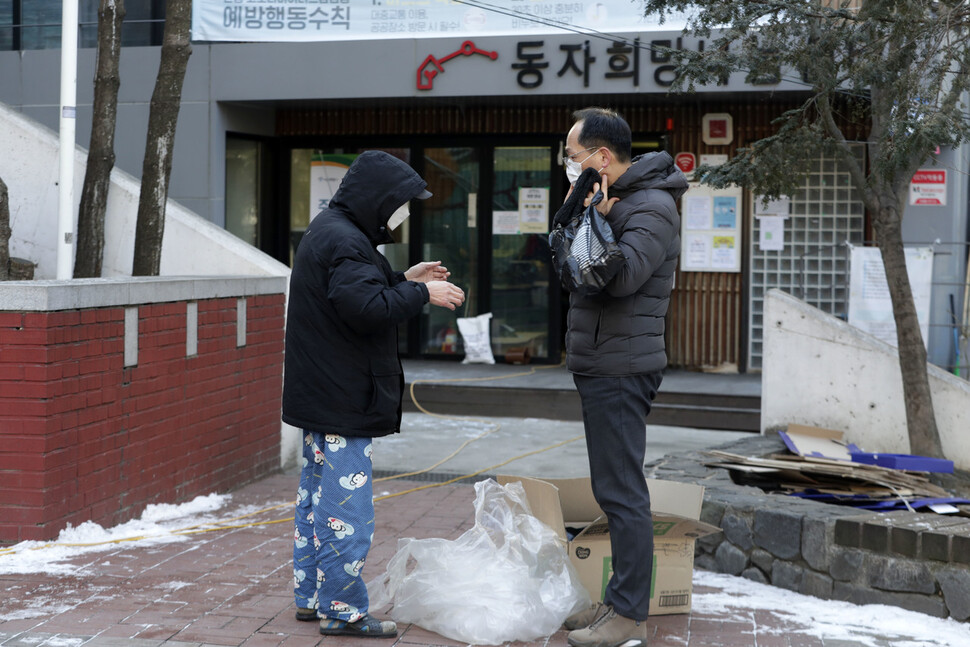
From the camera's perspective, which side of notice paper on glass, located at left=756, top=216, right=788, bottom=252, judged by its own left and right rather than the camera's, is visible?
front

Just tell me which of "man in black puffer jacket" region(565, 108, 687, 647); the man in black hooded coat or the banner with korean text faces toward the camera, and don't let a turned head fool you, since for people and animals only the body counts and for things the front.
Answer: the banner with korean text

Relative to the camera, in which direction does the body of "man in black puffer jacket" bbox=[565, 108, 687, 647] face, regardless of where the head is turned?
to the viewer's left

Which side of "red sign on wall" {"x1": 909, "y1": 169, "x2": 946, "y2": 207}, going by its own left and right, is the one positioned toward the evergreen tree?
front

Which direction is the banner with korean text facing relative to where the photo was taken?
toward the camera

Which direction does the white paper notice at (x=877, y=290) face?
toward the camera

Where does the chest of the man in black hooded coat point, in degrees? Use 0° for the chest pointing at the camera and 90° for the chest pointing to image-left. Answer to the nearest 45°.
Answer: approximately 270°

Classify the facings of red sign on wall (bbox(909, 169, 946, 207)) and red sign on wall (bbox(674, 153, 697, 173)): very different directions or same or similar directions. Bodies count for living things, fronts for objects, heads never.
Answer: same or similar directions

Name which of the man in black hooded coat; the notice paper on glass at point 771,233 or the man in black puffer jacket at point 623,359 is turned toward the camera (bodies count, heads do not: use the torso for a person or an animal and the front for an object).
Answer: the notice paper on glass

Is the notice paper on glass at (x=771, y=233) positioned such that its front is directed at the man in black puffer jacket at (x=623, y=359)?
yes

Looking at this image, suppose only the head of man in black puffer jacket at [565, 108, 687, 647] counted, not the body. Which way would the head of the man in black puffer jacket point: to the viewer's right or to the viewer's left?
to the viewer's left

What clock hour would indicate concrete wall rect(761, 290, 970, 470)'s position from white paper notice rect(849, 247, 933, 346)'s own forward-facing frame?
The concrete wall is roughly at 12 o'clock from the white paper notice.

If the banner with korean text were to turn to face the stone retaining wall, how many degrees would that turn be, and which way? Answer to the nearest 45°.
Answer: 0° — it already faces it
